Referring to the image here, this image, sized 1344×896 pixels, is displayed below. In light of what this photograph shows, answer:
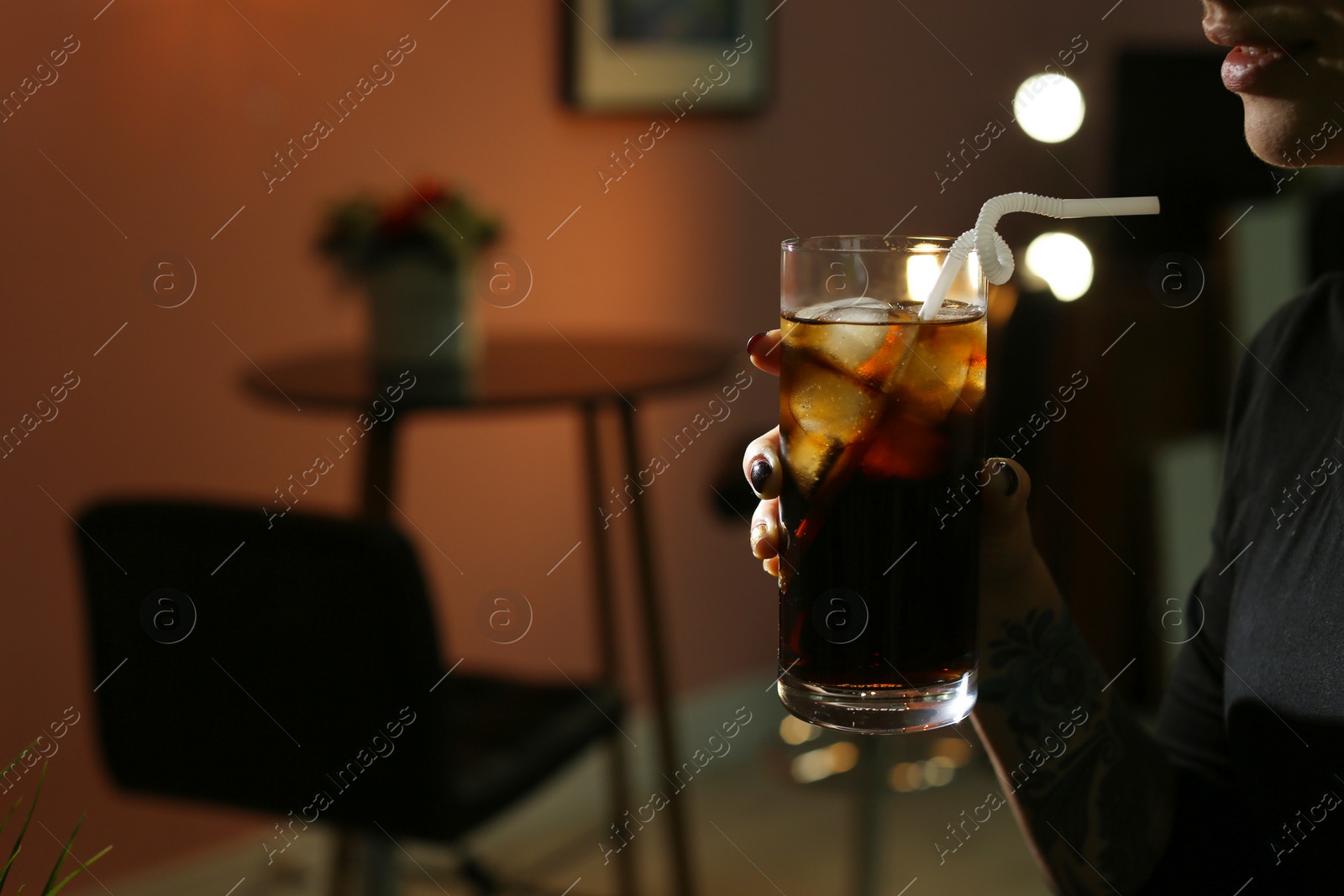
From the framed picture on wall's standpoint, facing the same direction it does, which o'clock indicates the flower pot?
The flower pot is roughly at 1 o'clock from the framed picture on wall.

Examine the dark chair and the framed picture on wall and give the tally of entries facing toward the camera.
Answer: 1

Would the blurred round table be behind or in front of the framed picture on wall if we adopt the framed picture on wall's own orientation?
in front

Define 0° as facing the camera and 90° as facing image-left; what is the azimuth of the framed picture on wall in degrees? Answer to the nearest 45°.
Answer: approximately 0°

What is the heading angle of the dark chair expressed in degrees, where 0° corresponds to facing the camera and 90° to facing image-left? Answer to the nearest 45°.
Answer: approximately 225°

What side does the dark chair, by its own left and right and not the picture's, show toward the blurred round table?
front
